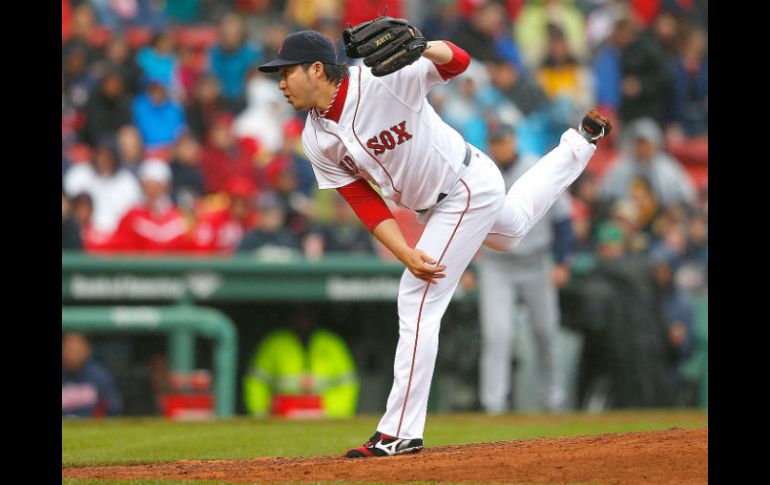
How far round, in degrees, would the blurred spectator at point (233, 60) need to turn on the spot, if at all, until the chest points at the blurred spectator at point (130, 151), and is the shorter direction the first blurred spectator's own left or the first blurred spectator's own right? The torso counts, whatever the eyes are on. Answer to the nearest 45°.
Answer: approximately 45° to the first blurred spectator's own right

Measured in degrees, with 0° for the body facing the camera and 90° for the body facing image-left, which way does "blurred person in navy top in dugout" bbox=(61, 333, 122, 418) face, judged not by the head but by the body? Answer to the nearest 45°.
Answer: approximately 0°

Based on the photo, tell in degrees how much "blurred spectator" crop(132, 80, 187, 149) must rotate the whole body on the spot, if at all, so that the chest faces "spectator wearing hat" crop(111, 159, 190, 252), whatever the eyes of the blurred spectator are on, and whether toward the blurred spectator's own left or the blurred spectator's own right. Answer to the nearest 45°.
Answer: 0° — they already face them

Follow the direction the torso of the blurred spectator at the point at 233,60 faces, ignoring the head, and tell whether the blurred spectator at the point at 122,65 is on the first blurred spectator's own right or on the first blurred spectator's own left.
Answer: on the first blurred spectator's own right

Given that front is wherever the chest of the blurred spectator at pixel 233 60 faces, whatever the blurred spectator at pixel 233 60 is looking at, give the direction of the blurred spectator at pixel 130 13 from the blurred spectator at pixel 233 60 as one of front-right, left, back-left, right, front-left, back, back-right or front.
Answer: back-right

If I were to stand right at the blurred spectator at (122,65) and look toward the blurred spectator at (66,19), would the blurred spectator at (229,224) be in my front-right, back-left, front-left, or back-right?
back-left

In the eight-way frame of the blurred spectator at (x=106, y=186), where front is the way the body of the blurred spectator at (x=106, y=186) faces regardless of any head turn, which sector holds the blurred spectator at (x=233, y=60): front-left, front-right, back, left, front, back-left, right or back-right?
back-left

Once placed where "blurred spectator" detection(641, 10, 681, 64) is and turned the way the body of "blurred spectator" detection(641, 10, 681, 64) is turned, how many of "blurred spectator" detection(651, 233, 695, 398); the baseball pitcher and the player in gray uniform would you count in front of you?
3

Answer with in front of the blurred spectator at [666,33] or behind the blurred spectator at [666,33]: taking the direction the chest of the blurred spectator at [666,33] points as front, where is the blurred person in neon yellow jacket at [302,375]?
in front

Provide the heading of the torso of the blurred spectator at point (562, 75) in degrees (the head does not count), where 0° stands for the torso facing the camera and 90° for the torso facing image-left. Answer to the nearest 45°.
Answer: approximately 0°
